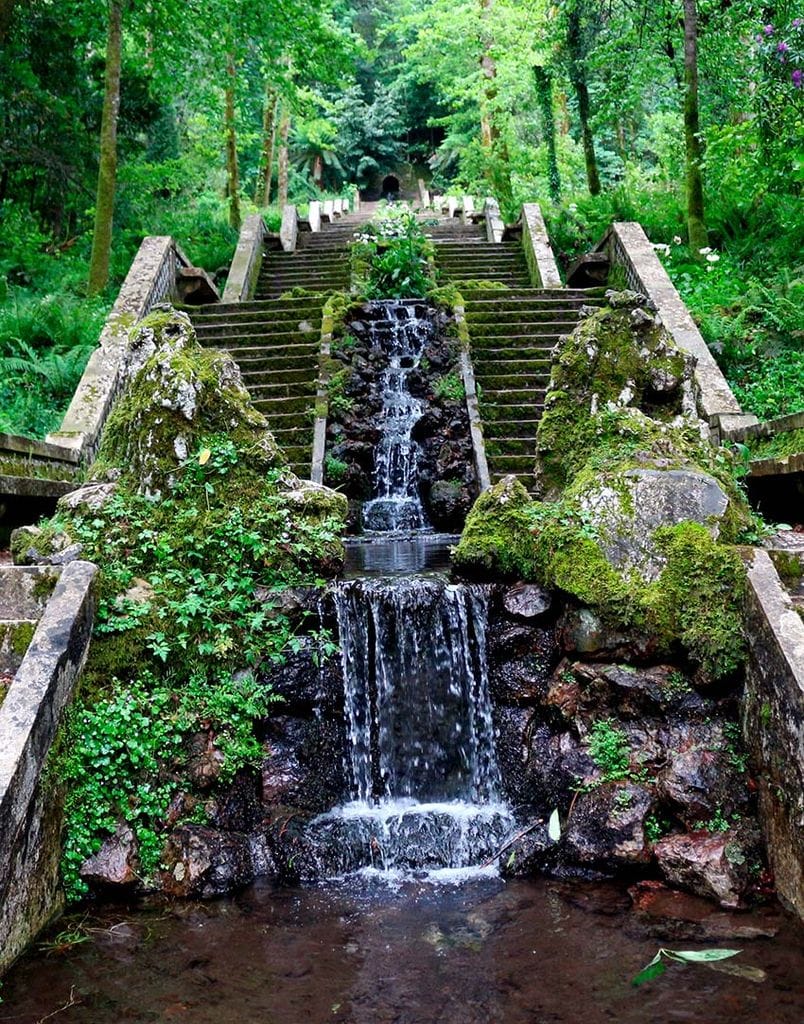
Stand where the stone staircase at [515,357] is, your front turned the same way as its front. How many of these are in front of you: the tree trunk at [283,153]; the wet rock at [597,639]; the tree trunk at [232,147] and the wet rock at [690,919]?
2

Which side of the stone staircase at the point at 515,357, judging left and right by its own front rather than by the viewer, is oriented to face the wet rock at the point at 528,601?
front

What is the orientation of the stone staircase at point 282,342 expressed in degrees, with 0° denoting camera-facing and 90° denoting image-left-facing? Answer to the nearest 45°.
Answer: approximately 0°

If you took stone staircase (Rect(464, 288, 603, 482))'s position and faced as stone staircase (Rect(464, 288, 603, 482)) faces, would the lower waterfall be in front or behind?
in front

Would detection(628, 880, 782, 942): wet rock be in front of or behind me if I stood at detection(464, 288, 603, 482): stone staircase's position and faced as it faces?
in front

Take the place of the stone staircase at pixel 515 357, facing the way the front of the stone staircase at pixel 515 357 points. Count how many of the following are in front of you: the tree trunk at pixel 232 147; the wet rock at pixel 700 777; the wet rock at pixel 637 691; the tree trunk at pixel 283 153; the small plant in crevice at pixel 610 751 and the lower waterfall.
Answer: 4

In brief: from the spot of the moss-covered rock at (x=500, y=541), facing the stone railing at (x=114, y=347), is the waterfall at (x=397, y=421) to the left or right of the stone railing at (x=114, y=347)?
right

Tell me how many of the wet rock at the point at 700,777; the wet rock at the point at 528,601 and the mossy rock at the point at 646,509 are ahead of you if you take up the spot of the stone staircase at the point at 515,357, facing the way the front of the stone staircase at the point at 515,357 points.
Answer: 3

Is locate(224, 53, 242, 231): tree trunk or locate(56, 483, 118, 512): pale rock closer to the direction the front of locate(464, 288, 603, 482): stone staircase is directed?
the pale rock

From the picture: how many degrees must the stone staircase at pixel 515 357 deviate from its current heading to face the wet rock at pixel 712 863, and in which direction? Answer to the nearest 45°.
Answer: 0° — it already faces it

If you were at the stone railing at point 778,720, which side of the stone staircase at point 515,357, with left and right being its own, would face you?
front
